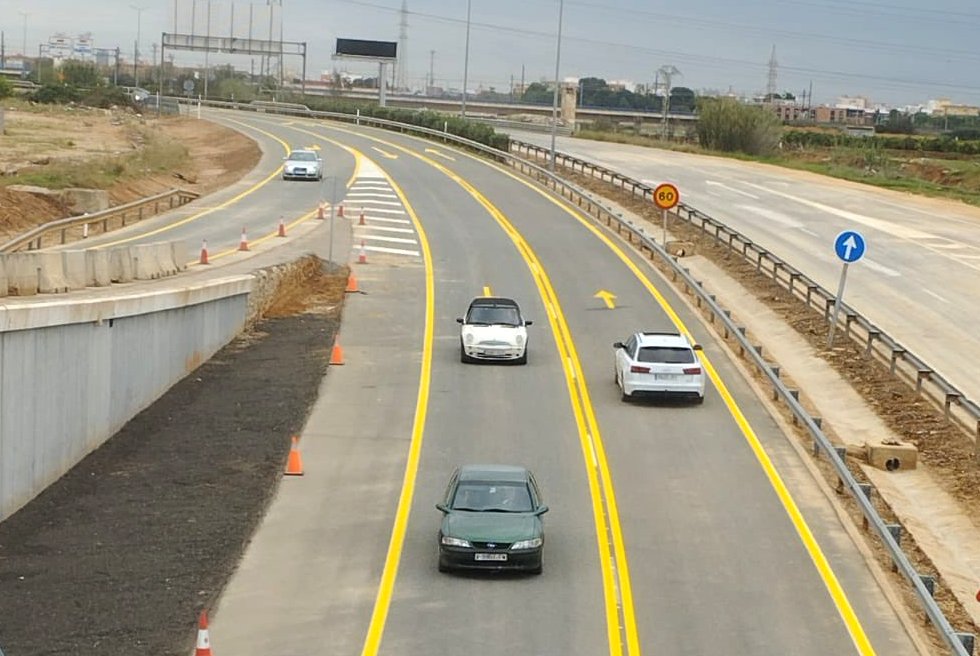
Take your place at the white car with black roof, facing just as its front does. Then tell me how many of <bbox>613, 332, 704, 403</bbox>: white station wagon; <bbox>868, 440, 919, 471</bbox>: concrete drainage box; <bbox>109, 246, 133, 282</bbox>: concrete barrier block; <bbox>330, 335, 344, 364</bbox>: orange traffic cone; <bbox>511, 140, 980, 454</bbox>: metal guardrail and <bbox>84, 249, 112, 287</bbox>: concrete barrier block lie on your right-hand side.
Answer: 3

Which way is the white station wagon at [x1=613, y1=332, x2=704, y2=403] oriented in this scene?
away from the camera

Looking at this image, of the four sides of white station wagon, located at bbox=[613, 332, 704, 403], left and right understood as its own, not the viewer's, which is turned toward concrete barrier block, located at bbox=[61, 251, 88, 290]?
left

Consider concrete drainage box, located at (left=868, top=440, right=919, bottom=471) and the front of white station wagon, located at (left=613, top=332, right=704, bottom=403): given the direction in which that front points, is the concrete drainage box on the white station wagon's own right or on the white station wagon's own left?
on the white station wagon's own right

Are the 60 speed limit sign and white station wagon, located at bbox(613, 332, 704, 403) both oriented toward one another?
yes

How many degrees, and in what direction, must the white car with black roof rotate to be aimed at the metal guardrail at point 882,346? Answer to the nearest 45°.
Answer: approximately 90° to its left

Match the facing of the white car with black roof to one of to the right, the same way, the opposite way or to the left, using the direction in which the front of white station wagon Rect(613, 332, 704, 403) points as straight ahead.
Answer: the opposite way

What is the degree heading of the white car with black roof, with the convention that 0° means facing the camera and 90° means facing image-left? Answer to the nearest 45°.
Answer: approximately 0°

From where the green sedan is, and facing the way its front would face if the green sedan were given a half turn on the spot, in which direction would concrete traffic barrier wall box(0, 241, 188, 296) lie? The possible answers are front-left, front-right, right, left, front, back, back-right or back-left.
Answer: front-left

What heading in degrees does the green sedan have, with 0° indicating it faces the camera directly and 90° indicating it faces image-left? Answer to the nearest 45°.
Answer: approximately 0°

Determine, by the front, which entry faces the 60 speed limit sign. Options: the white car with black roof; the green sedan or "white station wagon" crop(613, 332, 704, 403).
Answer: the white station wagon
